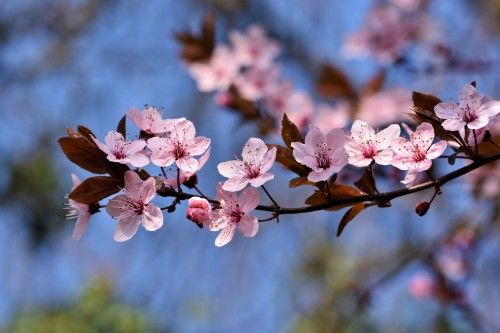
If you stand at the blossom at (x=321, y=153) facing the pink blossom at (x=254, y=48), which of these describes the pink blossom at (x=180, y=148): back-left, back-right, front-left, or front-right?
front-left

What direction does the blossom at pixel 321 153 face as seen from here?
toward the camera

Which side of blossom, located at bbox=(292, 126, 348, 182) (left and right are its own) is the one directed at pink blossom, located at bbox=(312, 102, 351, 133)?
back

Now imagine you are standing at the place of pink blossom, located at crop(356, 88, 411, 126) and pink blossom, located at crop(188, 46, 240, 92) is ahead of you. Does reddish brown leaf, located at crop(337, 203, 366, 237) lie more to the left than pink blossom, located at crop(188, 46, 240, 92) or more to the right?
left

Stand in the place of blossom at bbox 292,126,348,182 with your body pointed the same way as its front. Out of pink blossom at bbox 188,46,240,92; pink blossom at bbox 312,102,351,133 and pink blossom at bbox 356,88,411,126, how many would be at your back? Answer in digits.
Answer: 3

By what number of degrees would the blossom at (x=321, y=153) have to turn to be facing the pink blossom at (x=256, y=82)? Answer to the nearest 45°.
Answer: approximately 180°

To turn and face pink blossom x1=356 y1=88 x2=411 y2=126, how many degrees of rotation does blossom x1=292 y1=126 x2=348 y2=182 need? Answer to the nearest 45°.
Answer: approximately 180°
